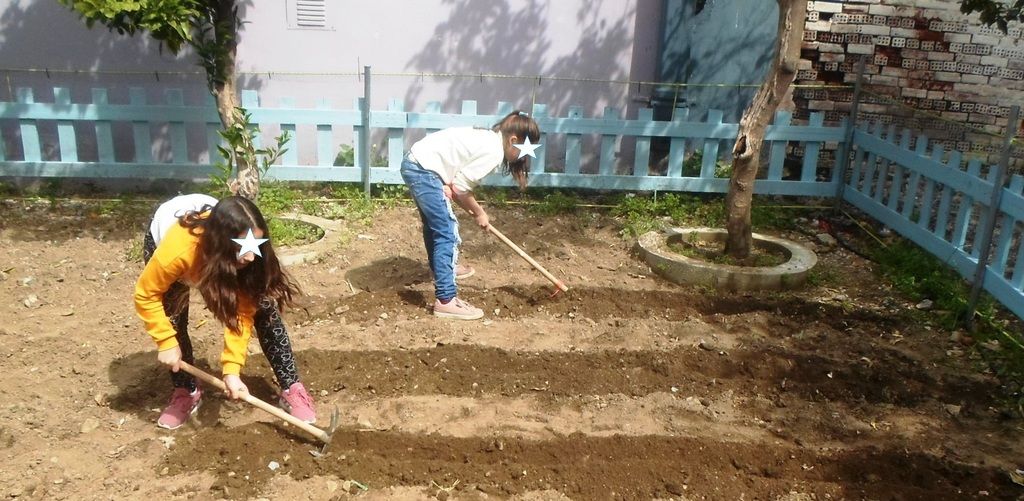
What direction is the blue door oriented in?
toward the camera

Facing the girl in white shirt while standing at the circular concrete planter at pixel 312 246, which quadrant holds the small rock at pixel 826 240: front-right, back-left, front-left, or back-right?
front-left

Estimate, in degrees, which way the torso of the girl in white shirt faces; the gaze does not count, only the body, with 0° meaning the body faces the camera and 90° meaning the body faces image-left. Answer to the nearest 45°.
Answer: approximately 270°

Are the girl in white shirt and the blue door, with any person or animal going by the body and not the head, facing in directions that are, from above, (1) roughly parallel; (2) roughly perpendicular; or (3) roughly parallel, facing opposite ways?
roughly perpendicular

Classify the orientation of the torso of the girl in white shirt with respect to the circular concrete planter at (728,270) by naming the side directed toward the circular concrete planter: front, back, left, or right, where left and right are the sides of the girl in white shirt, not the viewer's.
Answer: front

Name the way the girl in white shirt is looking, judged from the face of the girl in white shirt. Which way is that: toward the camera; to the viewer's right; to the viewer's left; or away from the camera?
to the viewer's right

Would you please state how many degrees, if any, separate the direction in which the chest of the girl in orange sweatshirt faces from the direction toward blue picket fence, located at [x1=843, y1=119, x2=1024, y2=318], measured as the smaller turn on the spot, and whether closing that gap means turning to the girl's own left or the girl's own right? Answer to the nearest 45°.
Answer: approximately 45° to the girl's own left

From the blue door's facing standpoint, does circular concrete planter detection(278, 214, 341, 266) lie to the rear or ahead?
ahead

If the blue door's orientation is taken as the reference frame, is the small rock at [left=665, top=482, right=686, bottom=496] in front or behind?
in front

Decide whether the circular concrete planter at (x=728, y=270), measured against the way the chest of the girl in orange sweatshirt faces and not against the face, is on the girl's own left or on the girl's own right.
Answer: on the girl's own left

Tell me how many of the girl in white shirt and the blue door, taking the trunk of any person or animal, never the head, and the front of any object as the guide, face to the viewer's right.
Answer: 1

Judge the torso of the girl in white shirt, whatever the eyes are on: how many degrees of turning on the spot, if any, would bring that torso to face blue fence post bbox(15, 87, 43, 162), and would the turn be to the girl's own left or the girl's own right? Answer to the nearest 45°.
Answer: approximately 135° to the girl's own left

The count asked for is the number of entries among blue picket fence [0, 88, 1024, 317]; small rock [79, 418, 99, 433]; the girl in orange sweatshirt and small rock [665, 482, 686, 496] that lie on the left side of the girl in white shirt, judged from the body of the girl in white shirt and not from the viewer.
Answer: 1

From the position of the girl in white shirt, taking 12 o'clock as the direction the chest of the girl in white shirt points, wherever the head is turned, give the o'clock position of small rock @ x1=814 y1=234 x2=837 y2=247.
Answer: The small rock is roughly at 11 o'clock from the girl in white shirt.

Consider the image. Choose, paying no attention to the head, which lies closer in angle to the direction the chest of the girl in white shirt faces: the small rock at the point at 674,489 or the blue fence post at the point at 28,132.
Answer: the small rock

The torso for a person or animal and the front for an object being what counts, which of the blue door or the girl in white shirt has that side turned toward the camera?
the blue door

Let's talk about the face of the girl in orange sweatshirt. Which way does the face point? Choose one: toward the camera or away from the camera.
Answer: toward the camera
